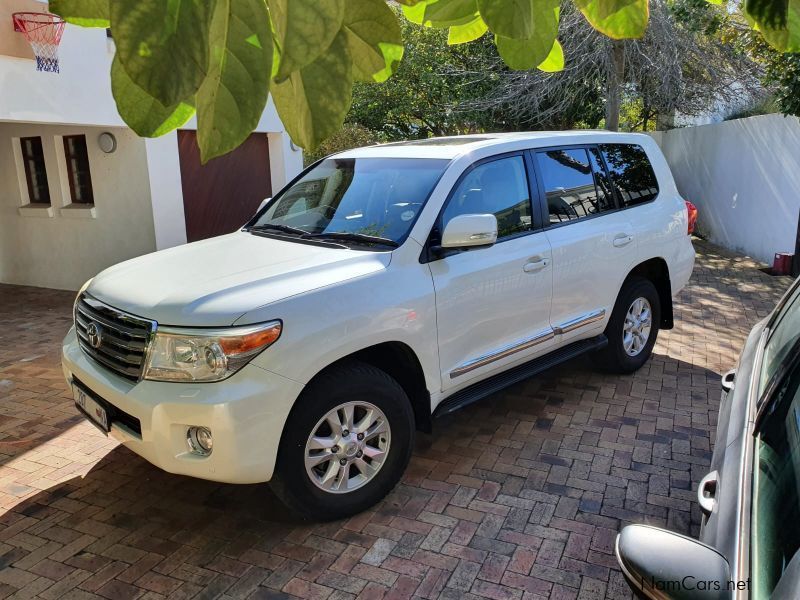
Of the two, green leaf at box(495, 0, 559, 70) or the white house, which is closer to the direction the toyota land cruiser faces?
the green leaf

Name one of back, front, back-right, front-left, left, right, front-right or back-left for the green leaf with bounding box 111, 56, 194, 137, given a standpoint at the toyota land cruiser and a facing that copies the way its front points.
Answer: front-left

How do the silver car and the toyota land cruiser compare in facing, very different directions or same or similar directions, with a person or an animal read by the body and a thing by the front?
same or similar directions

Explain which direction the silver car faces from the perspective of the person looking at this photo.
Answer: facing the viewer

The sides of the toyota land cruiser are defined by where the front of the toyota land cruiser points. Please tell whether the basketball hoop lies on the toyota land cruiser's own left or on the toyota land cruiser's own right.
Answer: on the toyota land cruiser's own right

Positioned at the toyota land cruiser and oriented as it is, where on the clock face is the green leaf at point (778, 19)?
The green leaf is roughly at 10 o'clock from the toyota land cruiser.

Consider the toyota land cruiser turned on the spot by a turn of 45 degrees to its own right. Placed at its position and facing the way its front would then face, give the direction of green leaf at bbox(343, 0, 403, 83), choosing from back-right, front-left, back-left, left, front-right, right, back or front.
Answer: left

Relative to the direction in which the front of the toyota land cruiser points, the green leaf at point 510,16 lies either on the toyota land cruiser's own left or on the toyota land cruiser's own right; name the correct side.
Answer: on the toyota land cruiser's own left

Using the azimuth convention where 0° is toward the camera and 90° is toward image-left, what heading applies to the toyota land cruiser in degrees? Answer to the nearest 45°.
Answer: approximately 45°

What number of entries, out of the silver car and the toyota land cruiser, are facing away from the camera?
0

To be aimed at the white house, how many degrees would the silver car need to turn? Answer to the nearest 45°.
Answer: approximately 135° to its right
